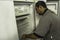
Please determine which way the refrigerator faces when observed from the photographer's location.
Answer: facing the viewer and to the right of the viewer

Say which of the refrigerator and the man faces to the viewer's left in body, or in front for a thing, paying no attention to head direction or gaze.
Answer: the man

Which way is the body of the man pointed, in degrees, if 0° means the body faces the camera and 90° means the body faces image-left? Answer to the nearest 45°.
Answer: approximately 90°

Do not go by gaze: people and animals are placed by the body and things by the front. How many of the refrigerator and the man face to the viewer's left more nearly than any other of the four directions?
1
